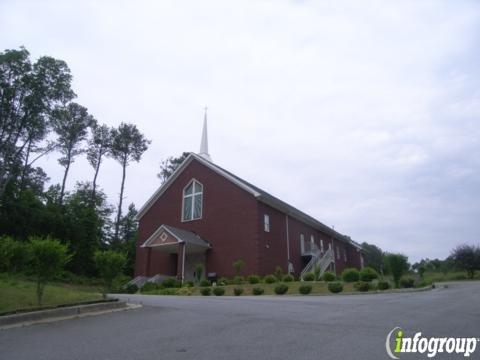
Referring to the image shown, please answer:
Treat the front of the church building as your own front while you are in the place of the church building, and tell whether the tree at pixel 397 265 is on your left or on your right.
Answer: on your left

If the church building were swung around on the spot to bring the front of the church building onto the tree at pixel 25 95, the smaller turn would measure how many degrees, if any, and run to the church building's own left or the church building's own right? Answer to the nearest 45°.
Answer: approximately 45° to the church building's own right

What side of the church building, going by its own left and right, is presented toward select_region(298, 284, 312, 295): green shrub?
left

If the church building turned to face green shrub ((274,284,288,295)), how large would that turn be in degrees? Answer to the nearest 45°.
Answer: approximately 45° to its left

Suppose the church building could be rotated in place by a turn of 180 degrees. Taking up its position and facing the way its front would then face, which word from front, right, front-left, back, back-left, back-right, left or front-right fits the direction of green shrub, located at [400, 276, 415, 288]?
right

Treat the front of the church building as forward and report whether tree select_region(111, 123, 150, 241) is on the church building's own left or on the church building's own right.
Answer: on the church building's own right

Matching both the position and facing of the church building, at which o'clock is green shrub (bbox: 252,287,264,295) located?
The green shrub is roughly at 10 o'clock from the church building.

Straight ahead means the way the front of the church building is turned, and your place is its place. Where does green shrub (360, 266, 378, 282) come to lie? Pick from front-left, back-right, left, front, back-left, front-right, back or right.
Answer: left

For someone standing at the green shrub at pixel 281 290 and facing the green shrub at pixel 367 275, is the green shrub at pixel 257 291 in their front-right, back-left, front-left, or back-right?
back-left

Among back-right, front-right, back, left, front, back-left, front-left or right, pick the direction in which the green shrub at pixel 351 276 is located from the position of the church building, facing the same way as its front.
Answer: left

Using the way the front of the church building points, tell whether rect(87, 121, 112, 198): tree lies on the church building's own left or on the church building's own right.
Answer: on the church building's own right
